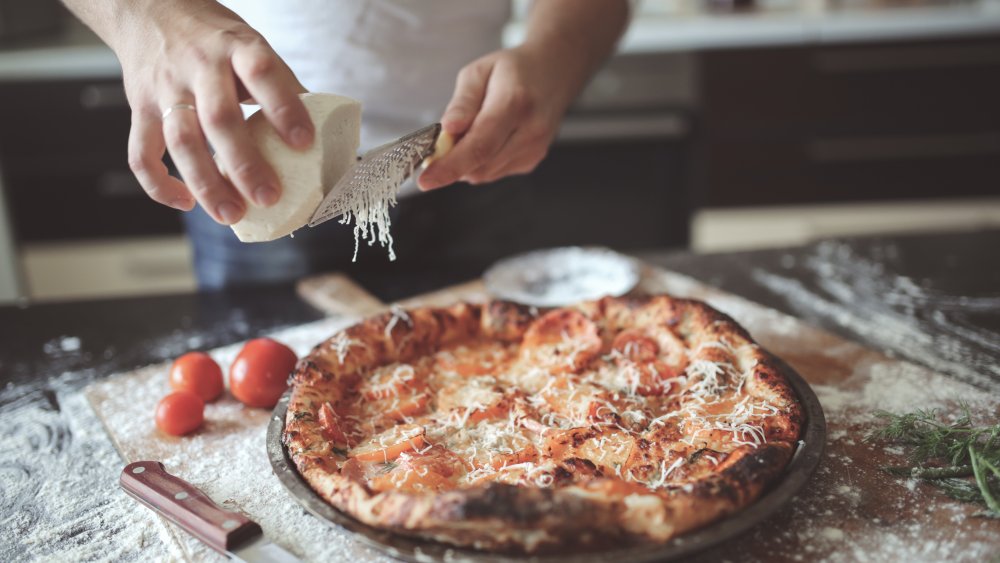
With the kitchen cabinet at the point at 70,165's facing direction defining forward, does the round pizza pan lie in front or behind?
in front

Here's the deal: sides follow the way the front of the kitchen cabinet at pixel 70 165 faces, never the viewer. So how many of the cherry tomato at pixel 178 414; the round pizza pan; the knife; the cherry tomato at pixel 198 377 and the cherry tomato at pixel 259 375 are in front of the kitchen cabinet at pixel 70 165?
5

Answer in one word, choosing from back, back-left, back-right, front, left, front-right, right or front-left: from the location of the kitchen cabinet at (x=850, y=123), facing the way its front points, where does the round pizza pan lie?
front

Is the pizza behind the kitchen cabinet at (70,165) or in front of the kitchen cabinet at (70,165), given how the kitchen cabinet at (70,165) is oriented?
in front

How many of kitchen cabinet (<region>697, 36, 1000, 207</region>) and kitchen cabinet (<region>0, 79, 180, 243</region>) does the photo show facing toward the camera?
2

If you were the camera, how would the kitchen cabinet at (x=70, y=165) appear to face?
facing the viewer

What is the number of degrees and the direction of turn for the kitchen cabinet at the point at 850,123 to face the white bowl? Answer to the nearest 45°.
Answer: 0° — it already faces it

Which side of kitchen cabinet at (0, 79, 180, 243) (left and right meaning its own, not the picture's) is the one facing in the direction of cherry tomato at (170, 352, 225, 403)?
front

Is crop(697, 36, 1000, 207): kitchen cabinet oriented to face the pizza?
yes

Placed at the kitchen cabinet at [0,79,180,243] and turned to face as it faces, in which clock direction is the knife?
The knife is roughly at 12 o'clock from the kitchen cabinet.
